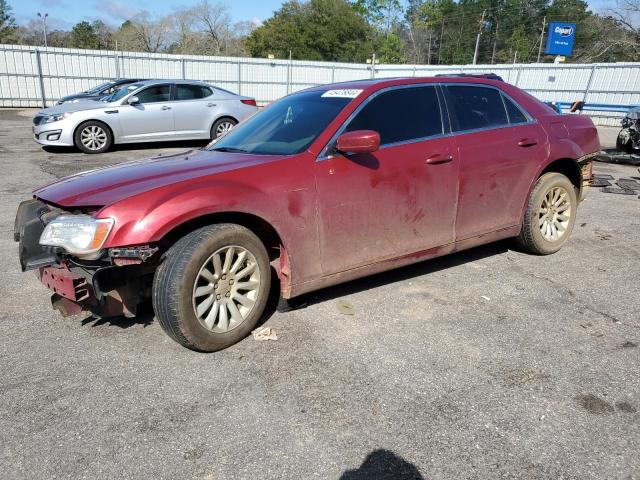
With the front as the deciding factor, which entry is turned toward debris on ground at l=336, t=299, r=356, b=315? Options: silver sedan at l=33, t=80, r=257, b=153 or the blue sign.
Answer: the blue sign

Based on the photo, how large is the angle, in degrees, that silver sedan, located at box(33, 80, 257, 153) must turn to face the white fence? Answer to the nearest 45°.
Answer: approximately 90° to its right

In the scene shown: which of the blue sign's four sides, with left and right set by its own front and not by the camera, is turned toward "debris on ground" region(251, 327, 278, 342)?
front

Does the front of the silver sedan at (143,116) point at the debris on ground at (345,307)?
no

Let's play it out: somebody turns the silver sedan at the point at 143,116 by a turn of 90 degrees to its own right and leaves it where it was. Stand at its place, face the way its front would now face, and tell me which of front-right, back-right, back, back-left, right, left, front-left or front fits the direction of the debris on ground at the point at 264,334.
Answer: back

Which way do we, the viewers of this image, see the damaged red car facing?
facing the viewer and to the left of the viewer

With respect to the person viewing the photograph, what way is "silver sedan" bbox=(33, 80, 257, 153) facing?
facing to the left of the viewer

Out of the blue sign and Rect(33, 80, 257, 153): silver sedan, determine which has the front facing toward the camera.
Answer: the blue sign

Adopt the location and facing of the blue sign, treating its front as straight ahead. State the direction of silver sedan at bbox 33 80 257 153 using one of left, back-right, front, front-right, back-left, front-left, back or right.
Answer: front

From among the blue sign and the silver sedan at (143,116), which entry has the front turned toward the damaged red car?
the blue sign

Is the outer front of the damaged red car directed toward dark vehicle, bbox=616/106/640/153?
no

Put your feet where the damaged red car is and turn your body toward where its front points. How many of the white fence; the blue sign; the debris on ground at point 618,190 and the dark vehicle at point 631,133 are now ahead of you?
0

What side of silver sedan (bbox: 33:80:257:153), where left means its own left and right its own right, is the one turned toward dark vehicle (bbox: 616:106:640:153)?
back

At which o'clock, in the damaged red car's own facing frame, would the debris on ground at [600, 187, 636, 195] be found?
The debris on ground is roughly at 6 o'clock from the damaged red car.

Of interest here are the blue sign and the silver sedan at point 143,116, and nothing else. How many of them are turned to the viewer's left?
1

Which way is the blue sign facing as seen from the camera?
toward the camera

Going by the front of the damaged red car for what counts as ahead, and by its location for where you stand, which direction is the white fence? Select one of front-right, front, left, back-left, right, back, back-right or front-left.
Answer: back-right
